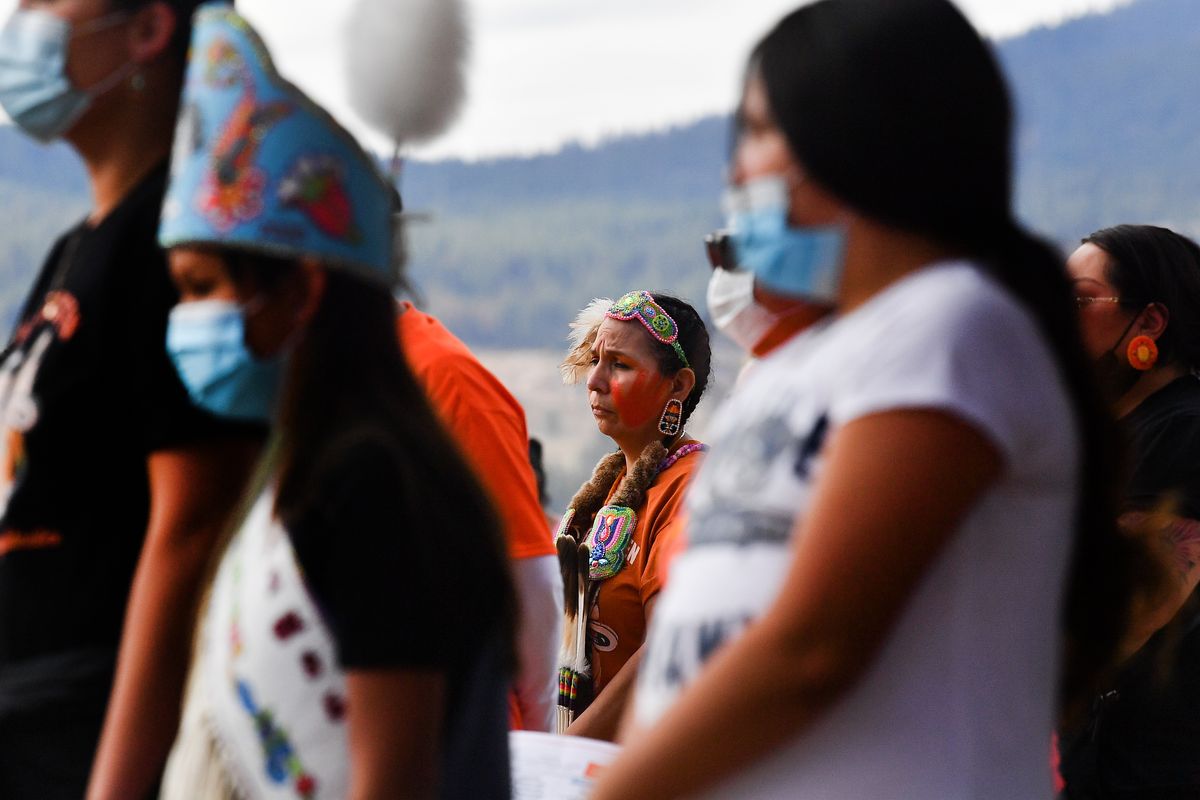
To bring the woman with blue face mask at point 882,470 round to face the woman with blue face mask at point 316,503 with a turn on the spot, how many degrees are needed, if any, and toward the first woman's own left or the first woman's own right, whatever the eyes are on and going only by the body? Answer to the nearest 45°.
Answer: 0° — they already face them

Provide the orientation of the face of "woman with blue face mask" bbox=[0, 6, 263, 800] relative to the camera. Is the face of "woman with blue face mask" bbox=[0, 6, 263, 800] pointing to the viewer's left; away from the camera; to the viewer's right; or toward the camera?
to the viewer's left

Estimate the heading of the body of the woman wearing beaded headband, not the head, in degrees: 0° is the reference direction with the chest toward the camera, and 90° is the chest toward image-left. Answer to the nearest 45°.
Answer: approximately 45°

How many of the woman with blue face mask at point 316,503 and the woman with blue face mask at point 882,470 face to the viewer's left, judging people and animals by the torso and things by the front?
2

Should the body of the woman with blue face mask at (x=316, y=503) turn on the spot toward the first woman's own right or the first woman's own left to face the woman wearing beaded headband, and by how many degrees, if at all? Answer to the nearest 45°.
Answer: approximately 90° to the first woman's own right

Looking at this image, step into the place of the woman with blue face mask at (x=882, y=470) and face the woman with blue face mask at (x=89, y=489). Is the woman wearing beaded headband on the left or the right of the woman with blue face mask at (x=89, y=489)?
right

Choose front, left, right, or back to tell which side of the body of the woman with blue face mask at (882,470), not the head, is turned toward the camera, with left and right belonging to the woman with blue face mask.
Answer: left

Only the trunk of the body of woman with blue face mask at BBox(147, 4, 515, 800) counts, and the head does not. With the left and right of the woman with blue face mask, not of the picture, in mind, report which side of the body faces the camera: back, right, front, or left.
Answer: left

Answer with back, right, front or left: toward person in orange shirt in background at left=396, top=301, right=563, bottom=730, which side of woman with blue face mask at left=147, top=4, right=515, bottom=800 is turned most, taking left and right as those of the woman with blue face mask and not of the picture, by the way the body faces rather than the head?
right
